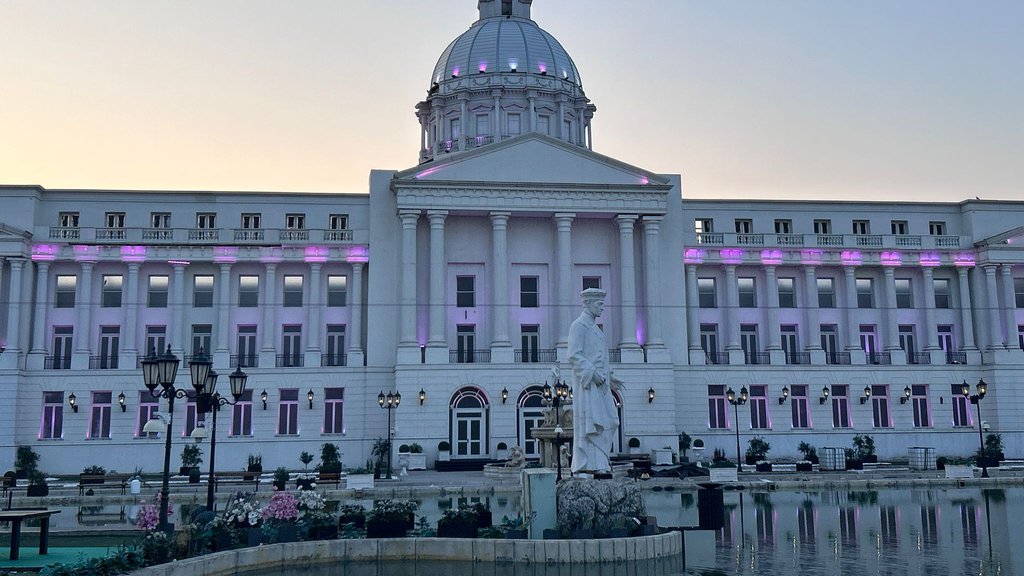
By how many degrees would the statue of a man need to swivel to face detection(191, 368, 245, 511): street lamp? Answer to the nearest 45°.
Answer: approximately 135° to its right

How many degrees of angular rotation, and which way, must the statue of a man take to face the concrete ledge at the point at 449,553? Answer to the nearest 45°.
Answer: approximately 90° to its right

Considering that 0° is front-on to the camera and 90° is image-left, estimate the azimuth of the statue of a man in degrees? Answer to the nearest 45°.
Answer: approximately 315°
